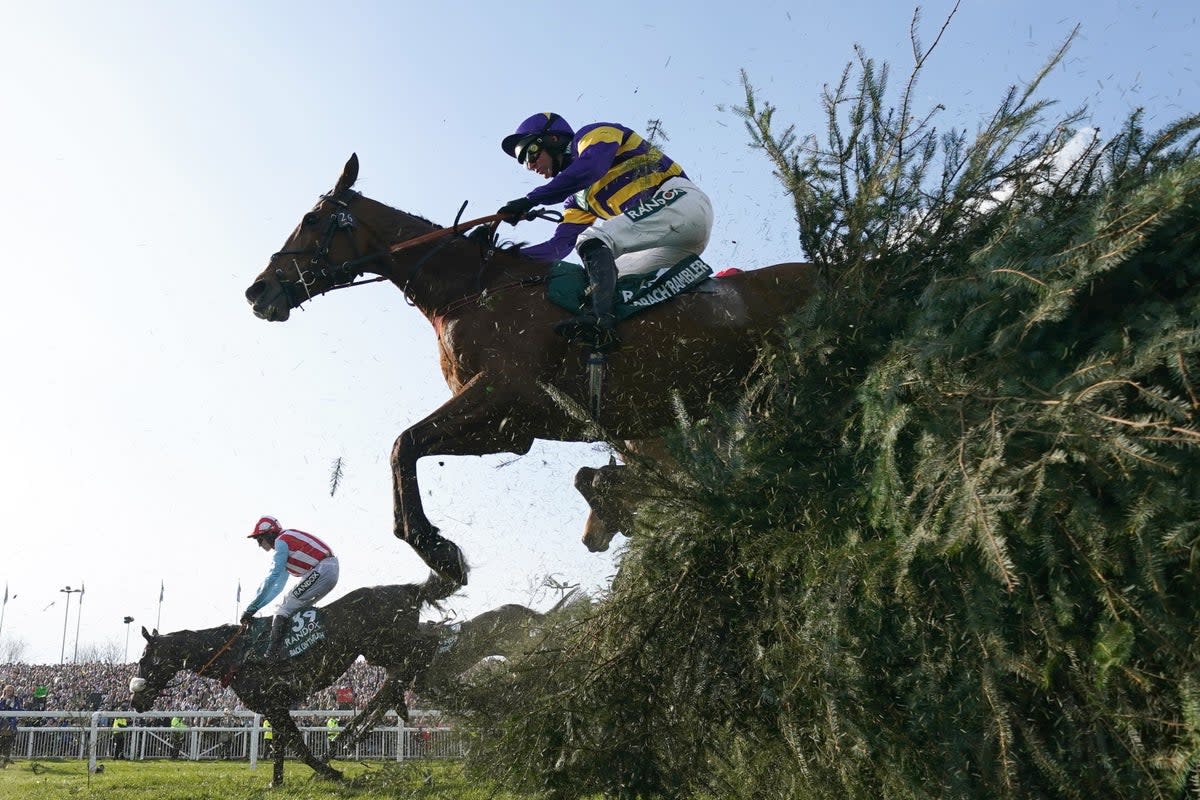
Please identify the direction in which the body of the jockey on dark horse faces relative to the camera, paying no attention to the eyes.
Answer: to the viewer's left

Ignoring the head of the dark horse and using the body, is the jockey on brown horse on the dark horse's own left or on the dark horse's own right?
on the dark horse's own left

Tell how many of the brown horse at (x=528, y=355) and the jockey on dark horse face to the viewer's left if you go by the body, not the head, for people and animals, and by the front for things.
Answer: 2

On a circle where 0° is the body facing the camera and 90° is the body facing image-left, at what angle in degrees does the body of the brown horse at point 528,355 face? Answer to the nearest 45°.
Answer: approximately 90°

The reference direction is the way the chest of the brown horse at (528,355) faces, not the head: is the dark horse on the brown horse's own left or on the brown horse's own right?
on the brown horse's own right

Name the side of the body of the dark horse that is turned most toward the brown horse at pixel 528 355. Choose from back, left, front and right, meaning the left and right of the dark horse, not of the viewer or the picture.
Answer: left

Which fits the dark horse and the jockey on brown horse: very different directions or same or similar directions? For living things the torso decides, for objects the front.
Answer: same or similar directions

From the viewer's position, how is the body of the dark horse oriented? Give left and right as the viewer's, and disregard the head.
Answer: facing to the left of the viewer

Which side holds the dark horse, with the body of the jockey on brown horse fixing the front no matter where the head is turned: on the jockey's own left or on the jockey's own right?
on the jockey's own right

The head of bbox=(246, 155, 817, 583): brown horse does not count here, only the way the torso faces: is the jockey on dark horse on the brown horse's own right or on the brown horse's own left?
on the brown horse's own right

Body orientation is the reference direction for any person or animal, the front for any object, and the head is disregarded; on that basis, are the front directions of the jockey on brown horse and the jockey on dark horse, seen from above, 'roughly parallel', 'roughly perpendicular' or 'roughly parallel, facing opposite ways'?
roughly parallel

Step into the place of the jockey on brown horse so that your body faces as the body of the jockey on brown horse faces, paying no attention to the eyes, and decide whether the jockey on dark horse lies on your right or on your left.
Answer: on your right

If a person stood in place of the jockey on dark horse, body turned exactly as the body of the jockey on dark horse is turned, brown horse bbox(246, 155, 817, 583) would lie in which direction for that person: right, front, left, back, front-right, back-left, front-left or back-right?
left

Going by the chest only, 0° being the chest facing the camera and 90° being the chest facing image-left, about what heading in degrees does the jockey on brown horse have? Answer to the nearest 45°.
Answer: approximately 90°

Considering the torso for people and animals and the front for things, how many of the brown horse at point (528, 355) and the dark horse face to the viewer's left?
2
